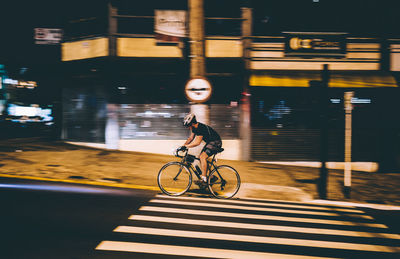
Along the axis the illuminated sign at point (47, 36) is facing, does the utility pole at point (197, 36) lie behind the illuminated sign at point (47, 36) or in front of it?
in front

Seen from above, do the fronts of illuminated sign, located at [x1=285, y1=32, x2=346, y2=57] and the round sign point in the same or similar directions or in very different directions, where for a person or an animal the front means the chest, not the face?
same or similar directions

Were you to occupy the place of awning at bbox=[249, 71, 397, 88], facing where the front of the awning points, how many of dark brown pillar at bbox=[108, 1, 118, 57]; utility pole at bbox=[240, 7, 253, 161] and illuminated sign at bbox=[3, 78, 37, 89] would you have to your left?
0

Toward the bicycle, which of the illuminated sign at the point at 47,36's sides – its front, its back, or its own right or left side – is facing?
front

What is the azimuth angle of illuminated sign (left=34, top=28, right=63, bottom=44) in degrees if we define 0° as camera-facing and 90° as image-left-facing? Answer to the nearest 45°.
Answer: approximately 0°

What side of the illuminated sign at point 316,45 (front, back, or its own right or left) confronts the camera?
front

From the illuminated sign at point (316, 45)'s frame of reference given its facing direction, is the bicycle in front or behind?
in front

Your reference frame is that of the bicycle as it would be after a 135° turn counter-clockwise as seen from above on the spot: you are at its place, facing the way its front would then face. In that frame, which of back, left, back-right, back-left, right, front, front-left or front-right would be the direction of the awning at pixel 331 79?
left

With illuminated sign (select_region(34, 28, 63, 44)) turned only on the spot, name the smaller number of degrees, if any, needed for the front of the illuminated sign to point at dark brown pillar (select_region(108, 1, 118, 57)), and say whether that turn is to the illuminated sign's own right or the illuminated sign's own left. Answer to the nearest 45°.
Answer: approximately 45° to the illuminated sign's own left

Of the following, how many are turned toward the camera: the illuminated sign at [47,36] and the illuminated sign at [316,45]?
2

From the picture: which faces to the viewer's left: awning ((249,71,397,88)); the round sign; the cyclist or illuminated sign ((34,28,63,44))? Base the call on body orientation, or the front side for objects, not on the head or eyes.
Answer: the cyclist

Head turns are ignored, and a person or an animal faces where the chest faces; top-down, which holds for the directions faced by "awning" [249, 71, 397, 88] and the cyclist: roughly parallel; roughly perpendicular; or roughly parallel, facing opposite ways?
roughly perpendicular

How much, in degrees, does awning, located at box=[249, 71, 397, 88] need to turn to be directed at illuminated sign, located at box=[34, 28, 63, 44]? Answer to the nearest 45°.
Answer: approximately 90° to its right

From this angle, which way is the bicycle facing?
to the viewer's left

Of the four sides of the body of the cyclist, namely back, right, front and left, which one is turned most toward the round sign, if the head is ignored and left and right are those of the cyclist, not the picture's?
right

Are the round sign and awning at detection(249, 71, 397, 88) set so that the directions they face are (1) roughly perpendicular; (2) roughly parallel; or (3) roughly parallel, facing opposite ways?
roughly parallel

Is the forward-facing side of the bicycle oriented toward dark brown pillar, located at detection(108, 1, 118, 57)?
no
